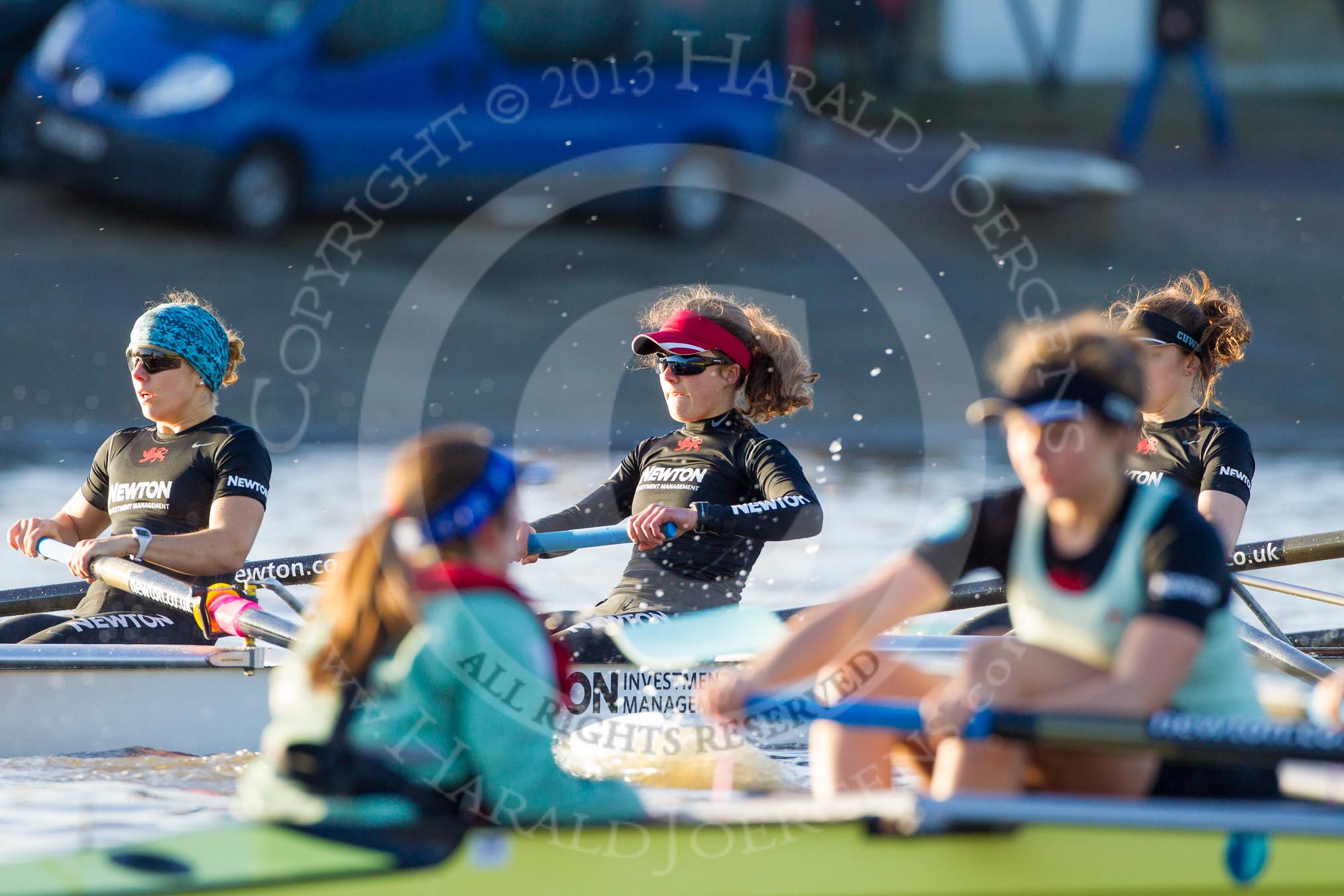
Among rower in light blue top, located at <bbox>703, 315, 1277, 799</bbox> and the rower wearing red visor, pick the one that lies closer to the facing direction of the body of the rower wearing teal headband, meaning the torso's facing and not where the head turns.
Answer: the rower in light blue top

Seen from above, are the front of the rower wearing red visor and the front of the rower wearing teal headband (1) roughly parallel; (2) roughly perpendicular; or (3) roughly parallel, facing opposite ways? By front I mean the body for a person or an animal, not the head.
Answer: roughly parallel

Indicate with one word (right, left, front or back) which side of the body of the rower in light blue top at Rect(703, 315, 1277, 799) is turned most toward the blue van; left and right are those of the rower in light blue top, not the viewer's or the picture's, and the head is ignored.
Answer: right

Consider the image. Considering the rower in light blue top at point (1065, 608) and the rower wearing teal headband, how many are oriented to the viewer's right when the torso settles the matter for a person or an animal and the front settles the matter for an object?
0

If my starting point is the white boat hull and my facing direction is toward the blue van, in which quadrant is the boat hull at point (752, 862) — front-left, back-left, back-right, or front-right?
back-right

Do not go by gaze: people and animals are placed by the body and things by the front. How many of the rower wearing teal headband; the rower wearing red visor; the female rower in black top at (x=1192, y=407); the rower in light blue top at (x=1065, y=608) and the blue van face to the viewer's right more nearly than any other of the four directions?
0

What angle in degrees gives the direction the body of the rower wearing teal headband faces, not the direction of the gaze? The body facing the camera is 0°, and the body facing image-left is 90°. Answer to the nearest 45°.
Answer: approximately 45°

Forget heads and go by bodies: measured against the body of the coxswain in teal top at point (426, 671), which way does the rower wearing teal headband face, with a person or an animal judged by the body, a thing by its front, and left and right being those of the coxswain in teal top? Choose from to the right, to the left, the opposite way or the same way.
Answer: the opposite way

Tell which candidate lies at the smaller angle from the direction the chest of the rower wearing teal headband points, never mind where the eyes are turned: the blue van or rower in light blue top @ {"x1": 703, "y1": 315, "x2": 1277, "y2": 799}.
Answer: the rower in light blue top

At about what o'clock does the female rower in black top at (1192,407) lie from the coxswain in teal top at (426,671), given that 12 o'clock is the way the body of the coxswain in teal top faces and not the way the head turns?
The female rower in black top is roughly at 12 o'clock from the coxswain in teal top.

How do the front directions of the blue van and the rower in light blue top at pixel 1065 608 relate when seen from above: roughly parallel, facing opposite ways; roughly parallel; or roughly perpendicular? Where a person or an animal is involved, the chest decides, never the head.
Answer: roughly parallel

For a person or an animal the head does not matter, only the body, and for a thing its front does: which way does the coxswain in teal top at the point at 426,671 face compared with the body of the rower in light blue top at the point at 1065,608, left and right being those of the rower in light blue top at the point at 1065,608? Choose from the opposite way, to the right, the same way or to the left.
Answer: the opposite way

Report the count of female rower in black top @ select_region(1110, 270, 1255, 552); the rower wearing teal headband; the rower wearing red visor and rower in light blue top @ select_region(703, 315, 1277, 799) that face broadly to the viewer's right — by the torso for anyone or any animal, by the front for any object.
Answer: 0

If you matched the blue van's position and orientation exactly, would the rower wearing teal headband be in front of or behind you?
in front
